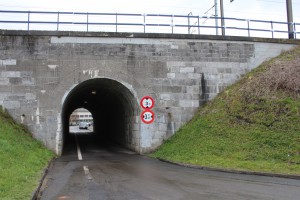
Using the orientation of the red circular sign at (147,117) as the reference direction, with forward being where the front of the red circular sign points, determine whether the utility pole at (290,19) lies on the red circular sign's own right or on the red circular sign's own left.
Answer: on the red circular sign's own left

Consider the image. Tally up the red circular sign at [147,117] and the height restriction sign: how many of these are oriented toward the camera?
2

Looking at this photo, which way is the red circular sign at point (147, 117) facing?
toward the camera

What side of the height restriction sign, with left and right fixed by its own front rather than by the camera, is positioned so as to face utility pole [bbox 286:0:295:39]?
left

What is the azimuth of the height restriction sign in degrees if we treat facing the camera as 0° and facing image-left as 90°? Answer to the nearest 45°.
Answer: approximately 0°
